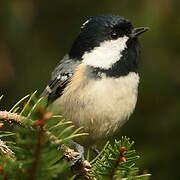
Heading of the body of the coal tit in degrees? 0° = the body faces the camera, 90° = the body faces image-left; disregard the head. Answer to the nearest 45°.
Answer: approximately 315°

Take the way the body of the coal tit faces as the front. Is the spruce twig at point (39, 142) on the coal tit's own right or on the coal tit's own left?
on the coal tit's own right

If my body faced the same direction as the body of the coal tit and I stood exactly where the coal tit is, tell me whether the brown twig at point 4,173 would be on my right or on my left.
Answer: on my right
